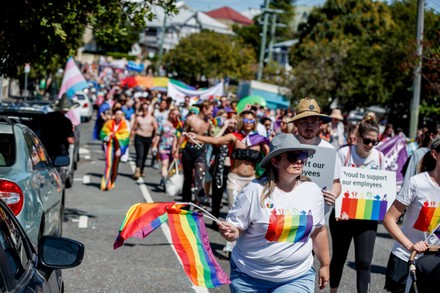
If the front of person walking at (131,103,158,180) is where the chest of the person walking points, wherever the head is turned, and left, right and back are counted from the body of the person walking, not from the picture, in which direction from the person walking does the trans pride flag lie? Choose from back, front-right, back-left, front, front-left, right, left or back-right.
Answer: right

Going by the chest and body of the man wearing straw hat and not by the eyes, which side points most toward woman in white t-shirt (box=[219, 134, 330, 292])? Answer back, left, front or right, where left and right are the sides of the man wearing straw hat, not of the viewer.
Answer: front

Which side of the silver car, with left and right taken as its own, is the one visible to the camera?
back

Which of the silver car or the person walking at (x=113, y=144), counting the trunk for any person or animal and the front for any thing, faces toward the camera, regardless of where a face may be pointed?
the person walking

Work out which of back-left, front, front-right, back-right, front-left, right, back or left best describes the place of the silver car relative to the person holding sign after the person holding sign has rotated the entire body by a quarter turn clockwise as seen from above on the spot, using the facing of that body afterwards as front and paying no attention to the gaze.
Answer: front

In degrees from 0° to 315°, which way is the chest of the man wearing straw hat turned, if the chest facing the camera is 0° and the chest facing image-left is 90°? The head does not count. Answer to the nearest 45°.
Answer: approximately 0°

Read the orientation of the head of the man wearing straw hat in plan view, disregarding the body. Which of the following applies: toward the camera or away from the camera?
toward the camera

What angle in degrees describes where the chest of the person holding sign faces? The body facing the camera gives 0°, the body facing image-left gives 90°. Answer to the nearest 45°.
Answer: approximately 0°

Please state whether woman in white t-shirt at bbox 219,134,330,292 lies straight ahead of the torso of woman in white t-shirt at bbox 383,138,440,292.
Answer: no

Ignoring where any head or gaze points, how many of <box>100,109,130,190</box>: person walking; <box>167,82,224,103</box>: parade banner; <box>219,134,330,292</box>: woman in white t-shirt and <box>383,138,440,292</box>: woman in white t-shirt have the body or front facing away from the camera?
0

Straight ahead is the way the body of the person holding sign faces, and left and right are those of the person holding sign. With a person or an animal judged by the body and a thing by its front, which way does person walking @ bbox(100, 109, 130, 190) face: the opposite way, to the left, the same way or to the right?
the same way

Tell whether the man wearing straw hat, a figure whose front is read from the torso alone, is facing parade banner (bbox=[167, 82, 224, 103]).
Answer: no

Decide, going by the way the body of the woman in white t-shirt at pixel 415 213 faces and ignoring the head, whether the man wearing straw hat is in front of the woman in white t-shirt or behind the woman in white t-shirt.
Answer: behind

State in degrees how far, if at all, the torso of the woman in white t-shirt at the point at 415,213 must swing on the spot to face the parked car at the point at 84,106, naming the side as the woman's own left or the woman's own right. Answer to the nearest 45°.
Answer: approximately 180°

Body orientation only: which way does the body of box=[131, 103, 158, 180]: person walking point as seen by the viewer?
toward the camera

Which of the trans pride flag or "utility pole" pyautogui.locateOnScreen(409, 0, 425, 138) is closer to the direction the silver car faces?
the trans pride flag

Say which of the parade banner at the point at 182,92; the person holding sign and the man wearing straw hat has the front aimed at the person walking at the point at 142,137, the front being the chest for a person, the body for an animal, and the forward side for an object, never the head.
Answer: the parade banner

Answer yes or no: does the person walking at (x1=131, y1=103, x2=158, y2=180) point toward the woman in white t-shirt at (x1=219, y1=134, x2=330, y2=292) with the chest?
yes

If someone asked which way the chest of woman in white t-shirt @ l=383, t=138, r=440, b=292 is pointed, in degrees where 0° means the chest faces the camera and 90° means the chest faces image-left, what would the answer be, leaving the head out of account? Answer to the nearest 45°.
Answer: approximately 315°
